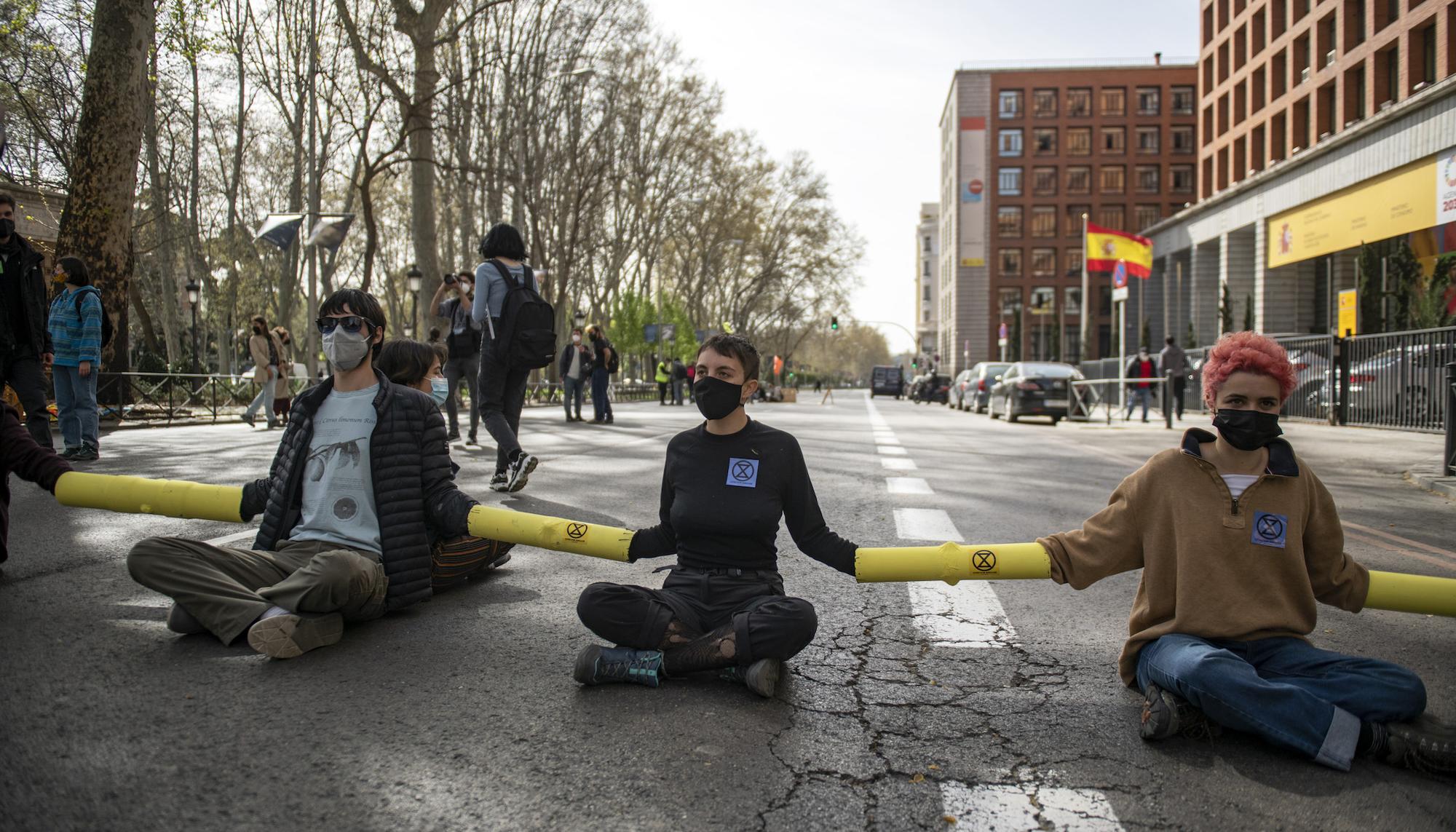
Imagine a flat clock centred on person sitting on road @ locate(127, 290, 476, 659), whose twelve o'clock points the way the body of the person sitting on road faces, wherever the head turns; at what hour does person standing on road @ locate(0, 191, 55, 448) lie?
The person standing on road is roughly at 4 o'clock from the person sitting on road.

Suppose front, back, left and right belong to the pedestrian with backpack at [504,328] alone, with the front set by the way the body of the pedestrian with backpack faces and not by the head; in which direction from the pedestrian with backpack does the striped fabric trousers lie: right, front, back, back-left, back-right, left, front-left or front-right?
back-left

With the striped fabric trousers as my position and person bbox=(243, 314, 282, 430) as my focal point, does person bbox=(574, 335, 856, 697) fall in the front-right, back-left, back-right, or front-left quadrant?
back-right

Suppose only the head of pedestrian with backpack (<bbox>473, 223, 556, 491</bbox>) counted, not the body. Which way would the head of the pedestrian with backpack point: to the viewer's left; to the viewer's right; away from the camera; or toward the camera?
away from the camera

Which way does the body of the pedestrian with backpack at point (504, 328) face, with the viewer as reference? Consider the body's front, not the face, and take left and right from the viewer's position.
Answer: facing away from the viewer and to the left of the viewer

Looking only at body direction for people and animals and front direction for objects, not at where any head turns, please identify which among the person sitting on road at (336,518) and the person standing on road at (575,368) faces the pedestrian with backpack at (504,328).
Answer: the person standing on road

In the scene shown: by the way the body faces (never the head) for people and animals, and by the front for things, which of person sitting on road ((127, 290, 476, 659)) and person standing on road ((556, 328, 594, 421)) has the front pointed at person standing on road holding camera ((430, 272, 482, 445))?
person standing on road ((556, 328, 594, 421))

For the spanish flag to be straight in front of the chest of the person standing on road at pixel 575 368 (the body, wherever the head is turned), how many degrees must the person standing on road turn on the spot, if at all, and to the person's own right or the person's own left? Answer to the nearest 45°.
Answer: approximately 135° to the person's own left

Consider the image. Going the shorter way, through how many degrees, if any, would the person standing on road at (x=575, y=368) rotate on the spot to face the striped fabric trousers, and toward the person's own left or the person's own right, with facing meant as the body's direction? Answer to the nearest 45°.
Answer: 0° — they already face it
